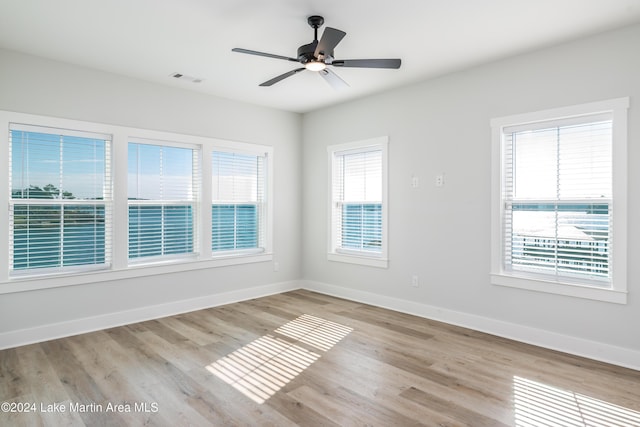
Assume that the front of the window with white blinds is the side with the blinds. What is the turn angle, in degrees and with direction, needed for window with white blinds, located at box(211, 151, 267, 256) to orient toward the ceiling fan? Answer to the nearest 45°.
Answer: approximately 45° to its right

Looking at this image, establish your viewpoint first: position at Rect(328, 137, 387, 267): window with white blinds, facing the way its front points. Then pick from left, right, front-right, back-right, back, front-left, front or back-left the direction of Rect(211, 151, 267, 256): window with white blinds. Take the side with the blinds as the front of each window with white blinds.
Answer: front-right

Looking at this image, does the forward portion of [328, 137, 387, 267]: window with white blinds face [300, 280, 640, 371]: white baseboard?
no

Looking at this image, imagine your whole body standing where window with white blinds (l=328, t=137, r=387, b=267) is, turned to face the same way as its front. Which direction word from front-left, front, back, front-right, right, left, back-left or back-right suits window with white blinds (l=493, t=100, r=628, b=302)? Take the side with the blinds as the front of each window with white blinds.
left

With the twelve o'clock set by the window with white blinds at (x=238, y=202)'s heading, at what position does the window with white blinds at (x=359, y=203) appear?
the window with white blinds at (x=359, y=203) is roughly at 11 o'clock from the window with white blinds at (x=238, y=202).

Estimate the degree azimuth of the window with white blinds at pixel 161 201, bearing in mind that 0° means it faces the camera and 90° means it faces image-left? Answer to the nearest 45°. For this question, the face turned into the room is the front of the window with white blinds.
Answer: approximately 315°

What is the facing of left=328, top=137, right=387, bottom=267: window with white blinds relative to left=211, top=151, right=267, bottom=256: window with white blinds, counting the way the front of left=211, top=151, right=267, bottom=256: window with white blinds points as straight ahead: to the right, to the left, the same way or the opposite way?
to the right

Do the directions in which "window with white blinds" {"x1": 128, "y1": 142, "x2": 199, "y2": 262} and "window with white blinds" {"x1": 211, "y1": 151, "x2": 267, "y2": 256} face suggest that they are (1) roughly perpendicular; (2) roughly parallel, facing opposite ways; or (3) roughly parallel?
roughly parallel

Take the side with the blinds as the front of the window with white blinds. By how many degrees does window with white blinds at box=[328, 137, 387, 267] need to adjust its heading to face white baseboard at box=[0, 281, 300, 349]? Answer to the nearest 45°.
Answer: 0° — it already faces it

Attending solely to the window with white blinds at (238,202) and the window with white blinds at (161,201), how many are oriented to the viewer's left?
0

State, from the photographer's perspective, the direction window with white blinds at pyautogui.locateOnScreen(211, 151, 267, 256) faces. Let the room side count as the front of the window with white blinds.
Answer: facing the viewer and to the right of the viewer

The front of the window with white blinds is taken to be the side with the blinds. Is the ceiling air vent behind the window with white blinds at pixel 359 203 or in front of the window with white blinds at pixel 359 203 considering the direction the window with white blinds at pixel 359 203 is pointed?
in front

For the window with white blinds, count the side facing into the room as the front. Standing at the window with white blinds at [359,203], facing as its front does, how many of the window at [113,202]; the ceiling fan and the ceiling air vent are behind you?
0
